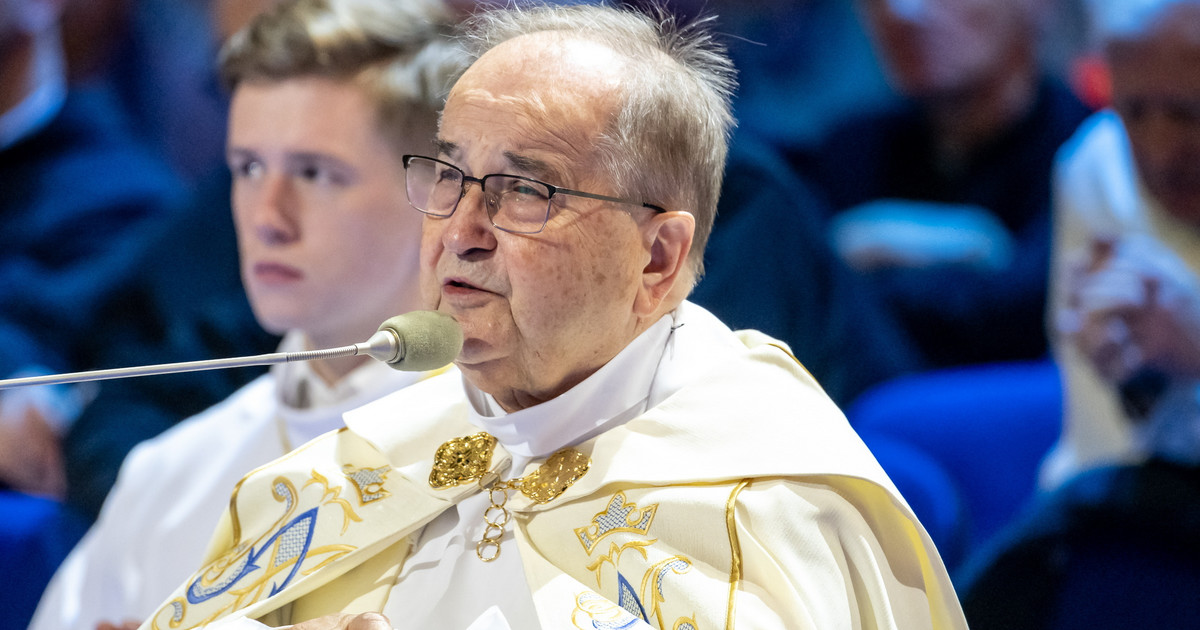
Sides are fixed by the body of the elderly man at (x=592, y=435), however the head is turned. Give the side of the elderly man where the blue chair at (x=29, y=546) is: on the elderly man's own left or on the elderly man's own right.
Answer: on the elderly man's own right

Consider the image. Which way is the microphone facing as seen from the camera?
to the viewer's right

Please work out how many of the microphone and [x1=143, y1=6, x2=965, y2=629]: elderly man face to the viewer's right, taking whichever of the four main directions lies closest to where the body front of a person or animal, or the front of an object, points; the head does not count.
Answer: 1

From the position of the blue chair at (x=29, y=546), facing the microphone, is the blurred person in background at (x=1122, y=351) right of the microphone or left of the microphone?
left

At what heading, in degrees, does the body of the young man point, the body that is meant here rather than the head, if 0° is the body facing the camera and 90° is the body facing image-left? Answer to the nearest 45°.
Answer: approximately 45°

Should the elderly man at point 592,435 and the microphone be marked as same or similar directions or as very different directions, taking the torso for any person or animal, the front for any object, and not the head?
very different directions

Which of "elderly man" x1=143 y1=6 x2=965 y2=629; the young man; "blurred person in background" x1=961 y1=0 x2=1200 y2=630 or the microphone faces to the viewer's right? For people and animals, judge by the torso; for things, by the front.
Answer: the microphone

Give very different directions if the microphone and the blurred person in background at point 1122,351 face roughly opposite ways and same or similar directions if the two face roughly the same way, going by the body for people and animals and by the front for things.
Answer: very different directions

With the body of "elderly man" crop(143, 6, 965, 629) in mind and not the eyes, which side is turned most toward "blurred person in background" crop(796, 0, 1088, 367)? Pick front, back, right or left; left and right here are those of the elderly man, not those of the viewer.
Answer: back

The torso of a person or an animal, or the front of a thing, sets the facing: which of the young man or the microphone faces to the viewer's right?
the microphone
